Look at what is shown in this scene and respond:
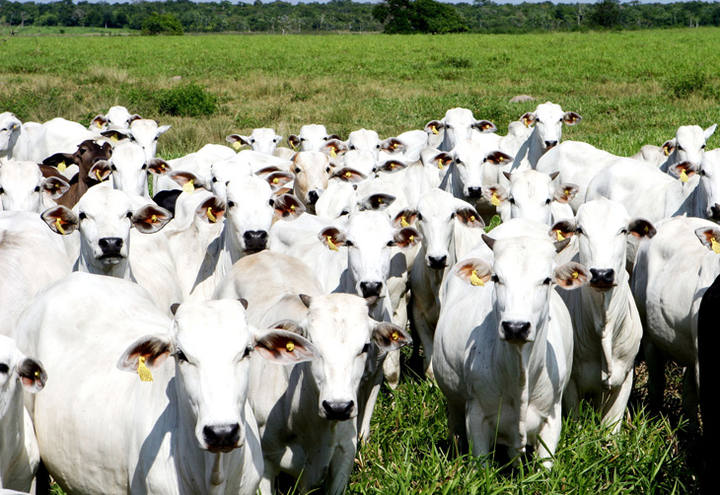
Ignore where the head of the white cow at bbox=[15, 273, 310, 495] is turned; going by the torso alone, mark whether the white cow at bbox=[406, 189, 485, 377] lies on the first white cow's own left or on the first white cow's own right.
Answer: on the first white cow's own left

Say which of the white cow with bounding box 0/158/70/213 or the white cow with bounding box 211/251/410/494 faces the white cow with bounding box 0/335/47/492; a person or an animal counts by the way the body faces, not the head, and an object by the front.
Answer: the white cow with bounding box 0/158/70/213

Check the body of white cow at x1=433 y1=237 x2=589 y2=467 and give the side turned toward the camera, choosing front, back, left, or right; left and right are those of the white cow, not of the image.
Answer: front

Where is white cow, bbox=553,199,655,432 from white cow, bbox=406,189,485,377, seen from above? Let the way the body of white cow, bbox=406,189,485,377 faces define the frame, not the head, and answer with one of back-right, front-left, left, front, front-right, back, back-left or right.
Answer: front-left

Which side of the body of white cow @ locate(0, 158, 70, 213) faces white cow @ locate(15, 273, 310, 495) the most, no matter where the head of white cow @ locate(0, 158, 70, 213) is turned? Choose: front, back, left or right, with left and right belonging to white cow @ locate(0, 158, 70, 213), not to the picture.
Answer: front

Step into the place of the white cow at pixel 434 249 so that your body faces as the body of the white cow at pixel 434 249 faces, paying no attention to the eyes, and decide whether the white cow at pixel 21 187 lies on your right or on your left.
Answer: on your right

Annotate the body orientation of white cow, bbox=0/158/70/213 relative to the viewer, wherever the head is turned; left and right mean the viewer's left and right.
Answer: facing the viewer

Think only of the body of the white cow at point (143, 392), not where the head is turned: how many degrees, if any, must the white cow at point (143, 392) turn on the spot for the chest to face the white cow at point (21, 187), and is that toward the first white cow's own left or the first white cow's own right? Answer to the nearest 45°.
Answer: approximately 135° to the first white cow's own left

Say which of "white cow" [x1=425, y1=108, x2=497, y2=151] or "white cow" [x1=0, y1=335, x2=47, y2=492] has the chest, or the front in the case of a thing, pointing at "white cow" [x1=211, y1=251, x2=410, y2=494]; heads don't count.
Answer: "white cow" [x1=425, y1=108, x2=497, y2=151]

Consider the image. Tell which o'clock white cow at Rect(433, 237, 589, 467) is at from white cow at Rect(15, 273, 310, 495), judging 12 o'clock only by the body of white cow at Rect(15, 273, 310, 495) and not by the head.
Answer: white cow at Rect(433, 237, 589, 467) is roughly at 10 o'clock from white cow at Rect(15, 273, 310, 495).

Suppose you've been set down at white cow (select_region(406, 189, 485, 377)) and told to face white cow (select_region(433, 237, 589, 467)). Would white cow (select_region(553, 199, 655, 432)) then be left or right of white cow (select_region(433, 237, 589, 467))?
left

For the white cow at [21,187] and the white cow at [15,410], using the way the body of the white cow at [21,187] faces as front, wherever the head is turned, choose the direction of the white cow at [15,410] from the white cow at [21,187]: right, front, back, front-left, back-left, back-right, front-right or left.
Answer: front

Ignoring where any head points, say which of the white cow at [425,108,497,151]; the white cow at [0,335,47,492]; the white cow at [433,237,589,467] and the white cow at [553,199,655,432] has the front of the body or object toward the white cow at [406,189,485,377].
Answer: the white cow at [425,108,497,151]

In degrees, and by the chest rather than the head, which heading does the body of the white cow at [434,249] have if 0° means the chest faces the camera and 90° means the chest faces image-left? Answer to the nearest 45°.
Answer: approximately 0°
